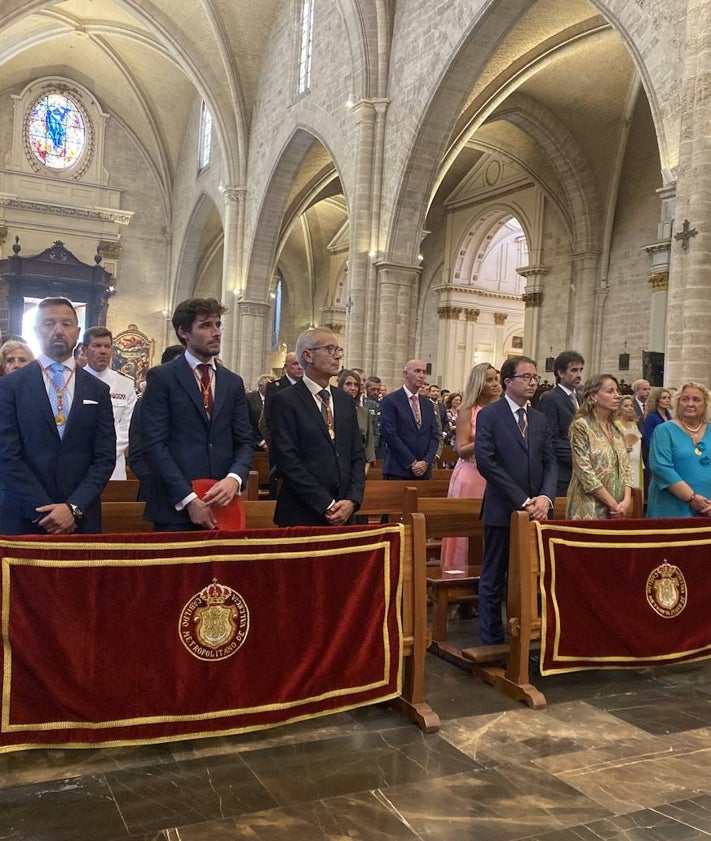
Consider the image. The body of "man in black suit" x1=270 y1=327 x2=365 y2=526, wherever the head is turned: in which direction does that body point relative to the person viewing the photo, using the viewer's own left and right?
facing the viewer and to the right of the viewer

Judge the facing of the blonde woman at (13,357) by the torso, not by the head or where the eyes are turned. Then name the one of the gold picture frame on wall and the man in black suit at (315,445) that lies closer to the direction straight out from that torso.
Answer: the man in black suit

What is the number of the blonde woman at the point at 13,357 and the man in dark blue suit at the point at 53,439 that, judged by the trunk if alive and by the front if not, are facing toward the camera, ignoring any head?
2

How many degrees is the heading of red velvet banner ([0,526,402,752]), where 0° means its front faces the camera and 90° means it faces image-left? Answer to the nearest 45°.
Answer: approximately 315°

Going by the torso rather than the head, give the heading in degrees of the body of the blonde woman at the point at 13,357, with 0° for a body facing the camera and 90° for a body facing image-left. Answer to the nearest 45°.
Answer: approximately 0°

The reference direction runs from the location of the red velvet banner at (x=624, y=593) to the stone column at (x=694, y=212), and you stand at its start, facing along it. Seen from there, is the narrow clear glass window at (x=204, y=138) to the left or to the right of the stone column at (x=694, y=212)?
left

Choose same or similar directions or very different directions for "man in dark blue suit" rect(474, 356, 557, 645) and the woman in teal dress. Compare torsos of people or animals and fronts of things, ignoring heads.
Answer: same or similar directions

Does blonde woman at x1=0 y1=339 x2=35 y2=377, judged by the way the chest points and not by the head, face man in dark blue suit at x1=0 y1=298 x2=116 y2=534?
yes

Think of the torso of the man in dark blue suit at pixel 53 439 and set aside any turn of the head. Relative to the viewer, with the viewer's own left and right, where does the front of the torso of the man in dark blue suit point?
facing the viewer
